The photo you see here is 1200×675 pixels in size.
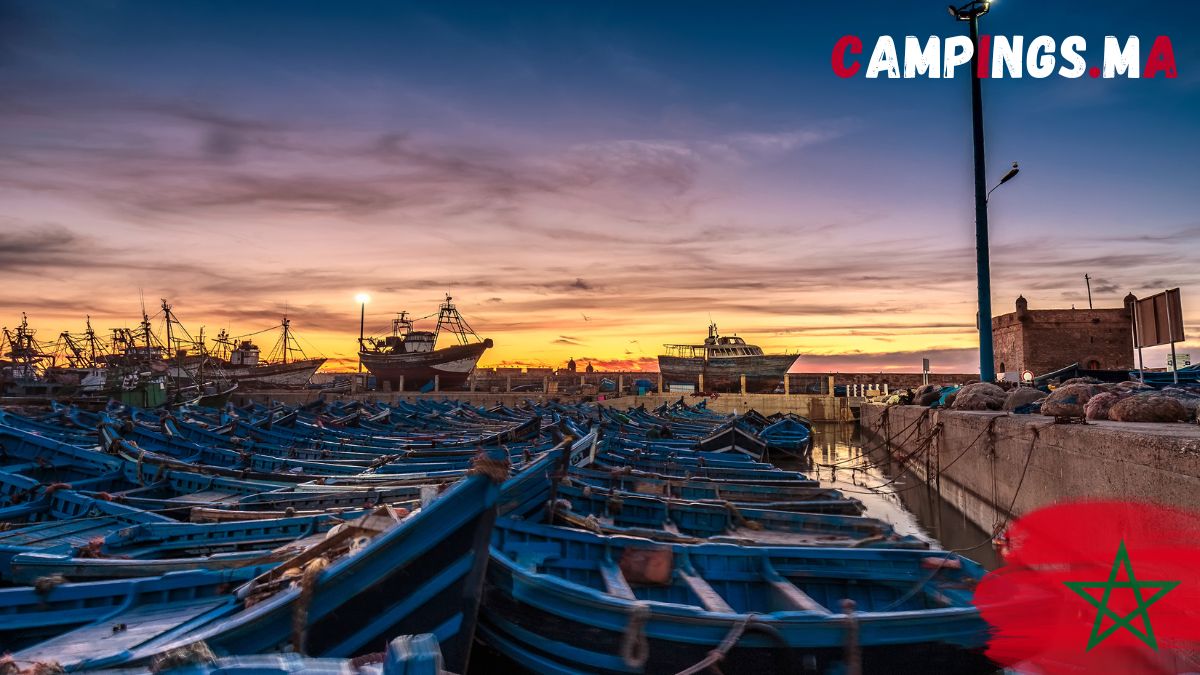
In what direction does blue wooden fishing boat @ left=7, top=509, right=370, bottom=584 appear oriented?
to the viewer's right

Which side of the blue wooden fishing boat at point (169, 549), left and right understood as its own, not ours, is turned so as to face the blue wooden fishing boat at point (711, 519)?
front

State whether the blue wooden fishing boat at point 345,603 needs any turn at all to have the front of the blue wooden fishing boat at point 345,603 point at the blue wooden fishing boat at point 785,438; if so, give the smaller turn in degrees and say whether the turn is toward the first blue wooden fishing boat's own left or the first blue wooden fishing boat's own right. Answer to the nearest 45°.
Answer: approximately 45° to the first blue wooden fishing boat's own left

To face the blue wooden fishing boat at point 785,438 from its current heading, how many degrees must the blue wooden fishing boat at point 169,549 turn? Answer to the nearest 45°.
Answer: approximately 45° to its left

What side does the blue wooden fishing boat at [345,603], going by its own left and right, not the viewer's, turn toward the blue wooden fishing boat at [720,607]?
front

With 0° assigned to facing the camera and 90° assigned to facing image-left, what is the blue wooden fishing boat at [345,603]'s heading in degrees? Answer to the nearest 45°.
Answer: approximately 270°
